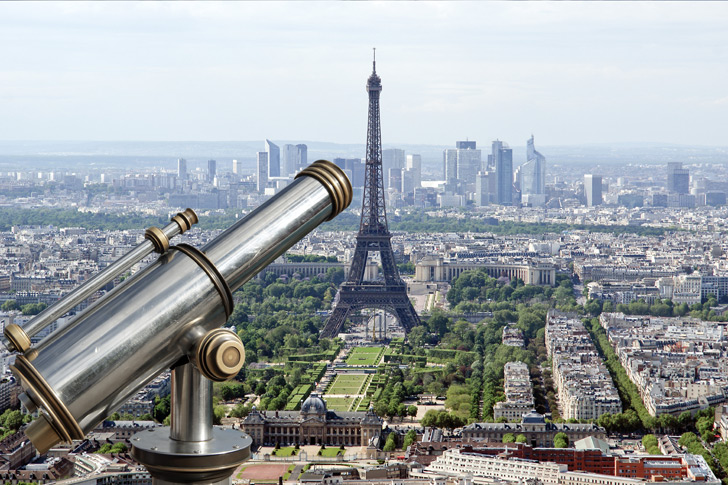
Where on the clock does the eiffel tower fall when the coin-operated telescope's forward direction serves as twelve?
The eiffel tower is roughly at 11 o'clock from the coin-operated telescope.

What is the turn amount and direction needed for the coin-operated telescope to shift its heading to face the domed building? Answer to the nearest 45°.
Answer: approximately 45° to its left

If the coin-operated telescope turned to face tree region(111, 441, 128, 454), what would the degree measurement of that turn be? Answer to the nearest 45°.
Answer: approximately 45° to its left

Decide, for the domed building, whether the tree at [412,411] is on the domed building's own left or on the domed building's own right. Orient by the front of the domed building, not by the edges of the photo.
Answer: on the domed building's own left

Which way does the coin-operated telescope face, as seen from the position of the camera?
facing away from the viewer and to the right of the viewer

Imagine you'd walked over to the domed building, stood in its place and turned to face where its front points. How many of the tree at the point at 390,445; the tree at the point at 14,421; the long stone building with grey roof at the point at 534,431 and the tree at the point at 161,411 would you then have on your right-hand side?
2

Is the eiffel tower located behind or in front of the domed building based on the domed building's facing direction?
behind

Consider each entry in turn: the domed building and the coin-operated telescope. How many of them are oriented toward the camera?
1

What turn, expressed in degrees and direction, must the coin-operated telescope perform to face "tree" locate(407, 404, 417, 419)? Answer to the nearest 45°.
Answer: approximately 45° to its left

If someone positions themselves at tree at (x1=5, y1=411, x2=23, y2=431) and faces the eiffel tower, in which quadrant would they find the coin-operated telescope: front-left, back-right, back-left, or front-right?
back-right

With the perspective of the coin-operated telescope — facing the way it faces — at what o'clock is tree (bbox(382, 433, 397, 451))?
The tree is roughly at 11 o'clock from the coin-operated telescope.
